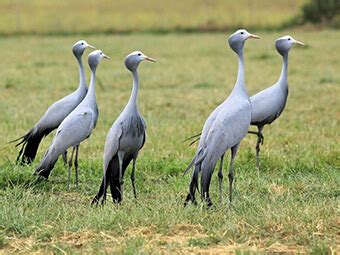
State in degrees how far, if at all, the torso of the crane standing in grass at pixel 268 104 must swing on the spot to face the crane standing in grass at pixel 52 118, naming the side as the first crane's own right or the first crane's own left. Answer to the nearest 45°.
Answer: approximately 180°

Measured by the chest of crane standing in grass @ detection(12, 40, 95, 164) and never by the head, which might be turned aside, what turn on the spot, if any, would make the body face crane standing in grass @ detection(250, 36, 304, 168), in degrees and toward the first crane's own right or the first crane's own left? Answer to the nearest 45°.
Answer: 0° — it already faces it

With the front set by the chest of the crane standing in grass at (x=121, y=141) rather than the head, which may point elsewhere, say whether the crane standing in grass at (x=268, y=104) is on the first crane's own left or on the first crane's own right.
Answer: on the first crane's own left

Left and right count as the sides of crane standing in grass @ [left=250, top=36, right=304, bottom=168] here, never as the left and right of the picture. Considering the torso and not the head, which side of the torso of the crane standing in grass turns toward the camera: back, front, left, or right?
right

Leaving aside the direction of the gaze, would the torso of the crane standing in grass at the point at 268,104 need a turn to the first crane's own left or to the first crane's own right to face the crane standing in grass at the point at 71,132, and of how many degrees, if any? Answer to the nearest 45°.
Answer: approximately 135° to the first crane's own right

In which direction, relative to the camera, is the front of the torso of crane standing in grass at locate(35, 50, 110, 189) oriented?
to the viewer's right

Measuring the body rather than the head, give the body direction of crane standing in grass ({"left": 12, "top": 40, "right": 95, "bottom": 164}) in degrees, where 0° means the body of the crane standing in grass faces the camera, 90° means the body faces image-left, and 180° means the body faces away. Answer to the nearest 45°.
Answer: approximately 270°

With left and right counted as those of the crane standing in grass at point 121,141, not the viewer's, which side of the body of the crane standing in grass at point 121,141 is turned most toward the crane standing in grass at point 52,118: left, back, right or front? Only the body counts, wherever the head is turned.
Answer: back

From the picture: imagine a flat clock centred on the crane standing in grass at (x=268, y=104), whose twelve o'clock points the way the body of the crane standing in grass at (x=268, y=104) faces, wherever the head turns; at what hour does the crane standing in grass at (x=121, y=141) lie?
the crane standing in grass at (x=121, y=141) is roughly at 4 o'clock from the crane standing in grass at (x=268, y=104).

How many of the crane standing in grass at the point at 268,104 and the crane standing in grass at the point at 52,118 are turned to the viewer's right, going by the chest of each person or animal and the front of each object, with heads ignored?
2

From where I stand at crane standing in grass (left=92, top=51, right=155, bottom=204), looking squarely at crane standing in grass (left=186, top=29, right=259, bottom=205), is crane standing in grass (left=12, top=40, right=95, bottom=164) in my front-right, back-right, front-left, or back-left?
back-left
